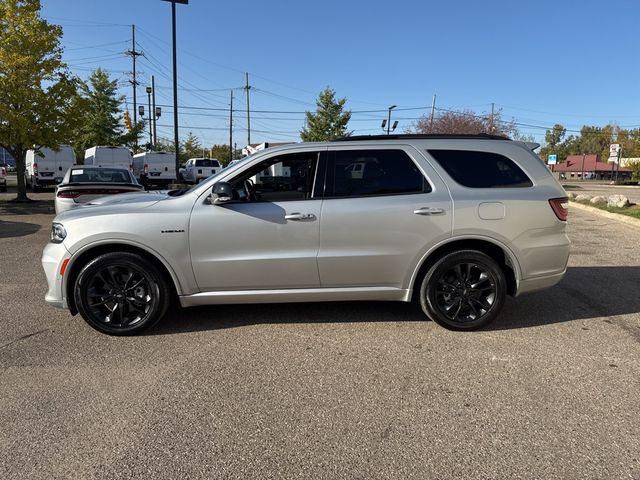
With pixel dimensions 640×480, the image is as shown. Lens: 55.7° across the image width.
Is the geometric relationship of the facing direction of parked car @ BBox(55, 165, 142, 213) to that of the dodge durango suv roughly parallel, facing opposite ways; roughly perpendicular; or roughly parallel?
roughly perpendicular

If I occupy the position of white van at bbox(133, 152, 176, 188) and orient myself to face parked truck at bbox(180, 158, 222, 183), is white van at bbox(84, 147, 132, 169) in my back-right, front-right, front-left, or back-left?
back-left

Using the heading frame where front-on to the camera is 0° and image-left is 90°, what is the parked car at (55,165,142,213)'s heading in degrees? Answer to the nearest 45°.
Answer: approximately 180°

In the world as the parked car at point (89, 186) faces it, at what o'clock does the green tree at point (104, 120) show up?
The green tree is roughly at 12 o'clock from the parked car.

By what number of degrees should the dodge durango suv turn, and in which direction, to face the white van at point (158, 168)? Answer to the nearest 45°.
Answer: approximately 90° to its right

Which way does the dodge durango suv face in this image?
to the viewer's left

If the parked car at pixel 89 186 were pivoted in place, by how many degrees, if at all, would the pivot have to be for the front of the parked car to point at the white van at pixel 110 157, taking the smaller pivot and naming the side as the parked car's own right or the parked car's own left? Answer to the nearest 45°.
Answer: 0° — it already faces it

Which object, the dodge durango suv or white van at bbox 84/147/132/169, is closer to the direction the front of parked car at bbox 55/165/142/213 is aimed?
the white van

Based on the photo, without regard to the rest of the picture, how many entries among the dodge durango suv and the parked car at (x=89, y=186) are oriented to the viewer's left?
1

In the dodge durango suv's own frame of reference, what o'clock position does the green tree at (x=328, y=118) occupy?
The green tree is roughly at 3 o'clock from the dodge durango suv.
